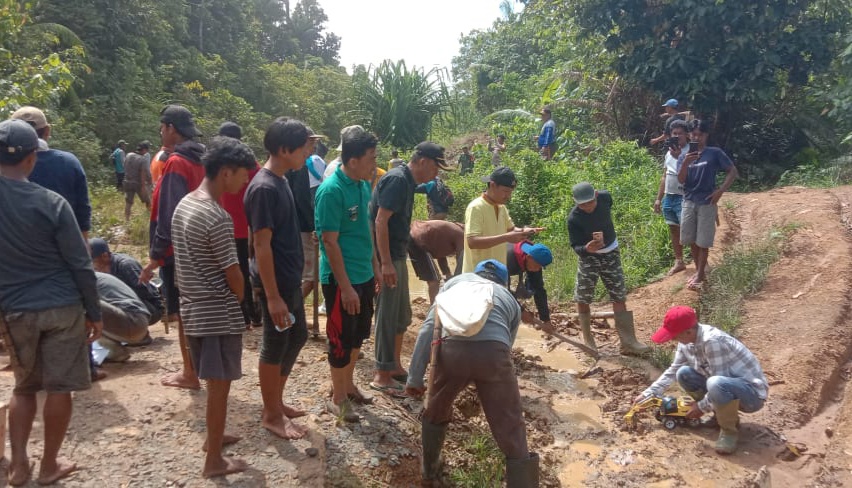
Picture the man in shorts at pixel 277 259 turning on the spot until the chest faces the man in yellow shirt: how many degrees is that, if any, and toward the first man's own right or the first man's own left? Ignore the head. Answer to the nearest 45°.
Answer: approximately 45° to the first man's own left

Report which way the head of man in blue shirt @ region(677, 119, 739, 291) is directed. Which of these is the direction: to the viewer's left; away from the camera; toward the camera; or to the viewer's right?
toward the camera

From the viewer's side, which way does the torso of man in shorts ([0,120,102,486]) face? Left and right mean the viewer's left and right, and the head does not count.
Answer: facing away from the viewer and to the right of the viewer

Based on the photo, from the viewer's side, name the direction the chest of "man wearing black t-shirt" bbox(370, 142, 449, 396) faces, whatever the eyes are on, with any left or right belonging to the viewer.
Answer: facing to the right of the viewer

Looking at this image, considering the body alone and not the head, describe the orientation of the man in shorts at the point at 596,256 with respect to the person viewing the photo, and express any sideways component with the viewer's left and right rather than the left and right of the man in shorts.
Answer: facing the viewer

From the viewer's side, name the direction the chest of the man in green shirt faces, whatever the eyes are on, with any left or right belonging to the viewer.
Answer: facing the viewer and to the right of the viewer

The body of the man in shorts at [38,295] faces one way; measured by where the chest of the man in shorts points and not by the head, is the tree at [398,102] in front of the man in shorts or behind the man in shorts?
in front

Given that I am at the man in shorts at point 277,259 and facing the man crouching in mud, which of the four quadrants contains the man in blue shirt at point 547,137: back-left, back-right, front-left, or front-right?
front-left
